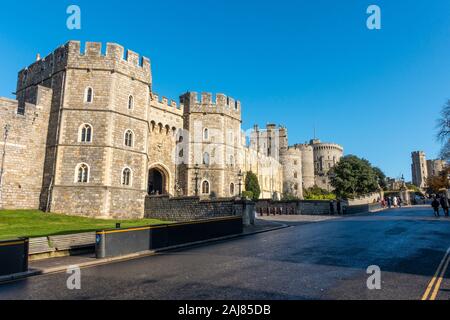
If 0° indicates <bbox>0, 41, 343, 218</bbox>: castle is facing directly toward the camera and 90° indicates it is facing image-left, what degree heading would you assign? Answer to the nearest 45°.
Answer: approximately 315°

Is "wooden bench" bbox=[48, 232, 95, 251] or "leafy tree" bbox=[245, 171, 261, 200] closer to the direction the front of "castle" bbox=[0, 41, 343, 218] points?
the wooden bench

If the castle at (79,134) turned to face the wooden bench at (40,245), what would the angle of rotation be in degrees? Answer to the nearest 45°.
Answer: approximately 45° to its right

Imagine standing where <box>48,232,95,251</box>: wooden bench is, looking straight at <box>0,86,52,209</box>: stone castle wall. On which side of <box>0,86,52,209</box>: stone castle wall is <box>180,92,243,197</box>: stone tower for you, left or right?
right

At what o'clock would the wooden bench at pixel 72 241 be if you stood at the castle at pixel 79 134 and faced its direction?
The wooden bench is roughly at 1 o'clock from the castle.

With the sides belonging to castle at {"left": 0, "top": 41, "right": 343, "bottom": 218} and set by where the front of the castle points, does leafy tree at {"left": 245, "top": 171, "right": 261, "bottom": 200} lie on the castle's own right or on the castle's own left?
on the castle's own left

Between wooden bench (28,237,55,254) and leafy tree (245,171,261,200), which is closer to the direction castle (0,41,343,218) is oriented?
the wooden bench

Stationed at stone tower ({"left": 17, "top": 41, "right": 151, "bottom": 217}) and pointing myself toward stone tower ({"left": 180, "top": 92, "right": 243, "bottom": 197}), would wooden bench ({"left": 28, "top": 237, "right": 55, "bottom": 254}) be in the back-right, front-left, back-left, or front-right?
back-right
